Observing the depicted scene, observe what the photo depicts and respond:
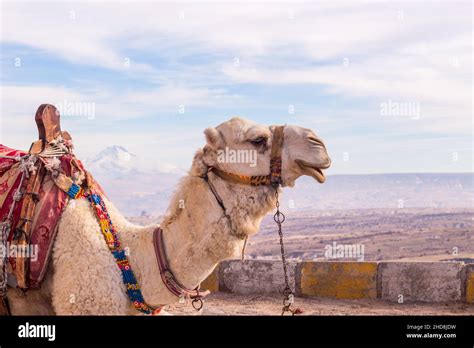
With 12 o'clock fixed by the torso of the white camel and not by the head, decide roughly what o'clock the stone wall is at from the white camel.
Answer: The stone wall is roughly at 10 o'clock from the white camel.

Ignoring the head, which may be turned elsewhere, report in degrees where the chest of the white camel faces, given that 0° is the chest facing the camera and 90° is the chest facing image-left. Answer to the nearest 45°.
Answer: approximately 270°

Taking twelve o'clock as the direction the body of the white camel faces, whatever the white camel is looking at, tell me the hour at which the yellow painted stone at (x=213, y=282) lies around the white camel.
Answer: The yellow painted stone is roughly at 9 o'clock from the white camel.
